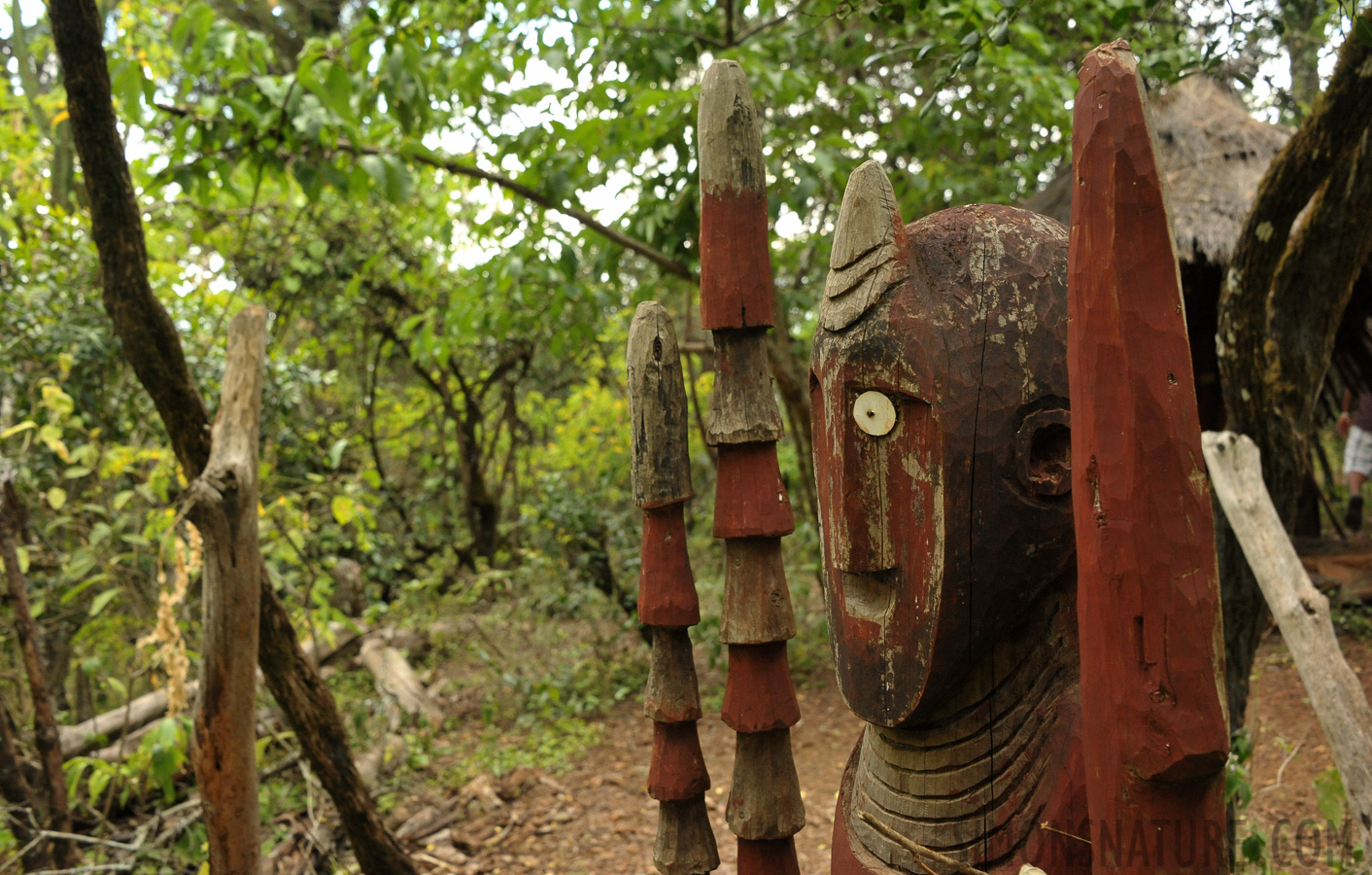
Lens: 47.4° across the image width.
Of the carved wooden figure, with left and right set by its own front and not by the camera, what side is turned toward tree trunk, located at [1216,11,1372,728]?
back

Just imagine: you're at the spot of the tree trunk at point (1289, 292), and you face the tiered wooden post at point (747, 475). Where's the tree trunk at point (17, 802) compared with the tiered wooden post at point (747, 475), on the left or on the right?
right

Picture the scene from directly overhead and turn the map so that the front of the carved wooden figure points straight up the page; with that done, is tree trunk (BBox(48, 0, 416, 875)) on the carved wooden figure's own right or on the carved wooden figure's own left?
on the carved wooden figure's own right

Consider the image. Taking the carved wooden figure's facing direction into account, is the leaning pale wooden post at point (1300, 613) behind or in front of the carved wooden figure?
behind

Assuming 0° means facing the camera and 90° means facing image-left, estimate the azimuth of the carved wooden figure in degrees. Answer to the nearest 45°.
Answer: approximately 45°

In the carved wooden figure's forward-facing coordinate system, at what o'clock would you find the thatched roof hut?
The thatched roof hut is roughly at 5 o'clock from the carved wooden figure.

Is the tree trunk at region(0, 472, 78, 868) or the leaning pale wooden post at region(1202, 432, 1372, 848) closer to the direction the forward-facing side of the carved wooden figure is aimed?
the tree trunk
